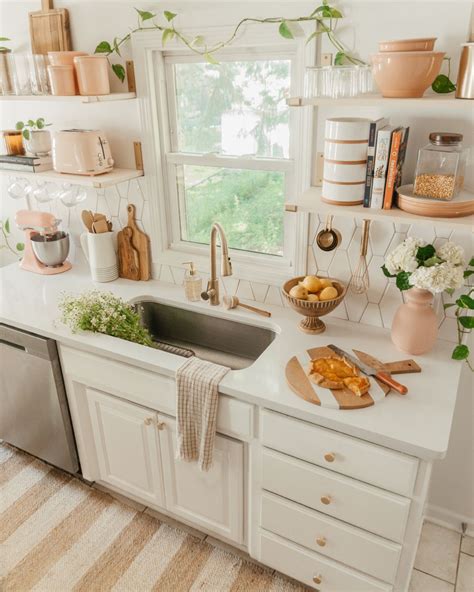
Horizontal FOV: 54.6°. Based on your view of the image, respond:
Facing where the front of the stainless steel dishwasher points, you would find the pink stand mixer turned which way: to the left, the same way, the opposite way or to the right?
to the left

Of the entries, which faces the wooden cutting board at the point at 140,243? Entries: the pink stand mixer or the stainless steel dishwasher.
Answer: the pink stand mixer

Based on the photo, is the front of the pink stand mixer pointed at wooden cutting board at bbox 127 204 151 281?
yes

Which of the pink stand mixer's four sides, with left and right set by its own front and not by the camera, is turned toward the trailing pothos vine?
front

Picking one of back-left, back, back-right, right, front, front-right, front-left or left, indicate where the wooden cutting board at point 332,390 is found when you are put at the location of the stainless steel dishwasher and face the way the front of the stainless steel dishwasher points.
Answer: left

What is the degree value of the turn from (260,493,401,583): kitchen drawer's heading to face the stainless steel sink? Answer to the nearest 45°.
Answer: approximately 90° to its right

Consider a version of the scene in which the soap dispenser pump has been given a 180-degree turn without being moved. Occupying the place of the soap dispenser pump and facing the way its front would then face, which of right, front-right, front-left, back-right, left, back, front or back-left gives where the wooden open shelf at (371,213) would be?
front-right

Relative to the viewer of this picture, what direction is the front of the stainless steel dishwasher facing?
facing the viewer and to the left of the viewer

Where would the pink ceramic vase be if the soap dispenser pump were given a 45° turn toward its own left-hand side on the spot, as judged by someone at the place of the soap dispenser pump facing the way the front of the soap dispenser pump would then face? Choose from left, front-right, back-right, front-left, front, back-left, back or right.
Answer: left

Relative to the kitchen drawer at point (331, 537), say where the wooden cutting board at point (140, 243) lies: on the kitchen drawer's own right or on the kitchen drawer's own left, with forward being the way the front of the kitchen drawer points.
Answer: on the kitchen drawer's own right

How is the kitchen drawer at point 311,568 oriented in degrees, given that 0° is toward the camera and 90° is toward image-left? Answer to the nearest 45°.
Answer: approximately 45°
